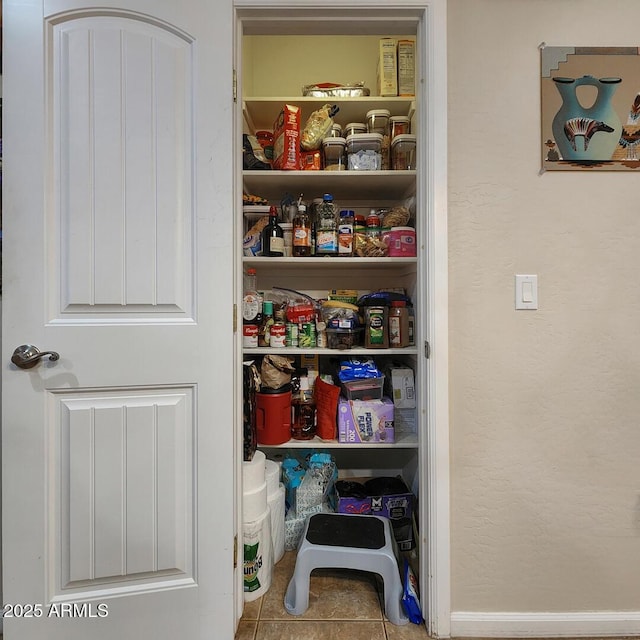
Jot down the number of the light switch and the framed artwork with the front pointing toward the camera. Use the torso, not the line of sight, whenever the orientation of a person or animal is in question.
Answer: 2

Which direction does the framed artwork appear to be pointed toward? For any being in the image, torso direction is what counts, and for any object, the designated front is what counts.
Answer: toward the camera

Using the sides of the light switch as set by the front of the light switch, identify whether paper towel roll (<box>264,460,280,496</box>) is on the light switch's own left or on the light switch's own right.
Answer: on the light switch's own right

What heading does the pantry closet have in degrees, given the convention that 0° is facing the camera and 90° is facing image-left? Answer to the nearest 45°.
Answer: approximately 0°

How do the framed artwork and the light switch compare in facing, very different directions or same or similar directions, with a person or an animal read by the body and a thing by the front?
same or similar directions

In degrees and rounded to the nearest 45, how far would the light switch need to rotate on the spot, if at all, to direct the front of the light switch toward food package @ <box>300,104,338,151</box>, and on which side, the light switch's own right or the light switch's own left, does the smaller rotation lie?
approximately 90° to the light switch's own right

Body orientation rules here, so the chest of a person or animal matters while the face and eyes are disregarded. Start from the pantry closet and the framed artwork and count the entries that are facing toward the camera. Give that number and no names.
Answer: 2

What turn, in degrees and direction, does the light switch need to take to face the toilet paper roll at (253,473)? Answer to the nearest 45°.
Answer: approximately 90° to its right

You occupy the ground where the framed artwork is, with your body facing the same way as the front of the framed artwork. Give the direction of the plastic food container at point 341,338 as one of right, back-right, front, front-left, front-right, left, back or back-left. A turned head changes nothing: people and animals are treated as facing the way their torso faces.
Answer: right

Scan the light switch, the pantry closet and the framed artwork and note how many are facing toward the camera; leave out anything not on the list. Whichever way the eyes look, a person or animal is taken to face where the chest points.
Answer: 3

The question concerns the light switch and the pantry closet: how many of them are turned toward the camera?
2
